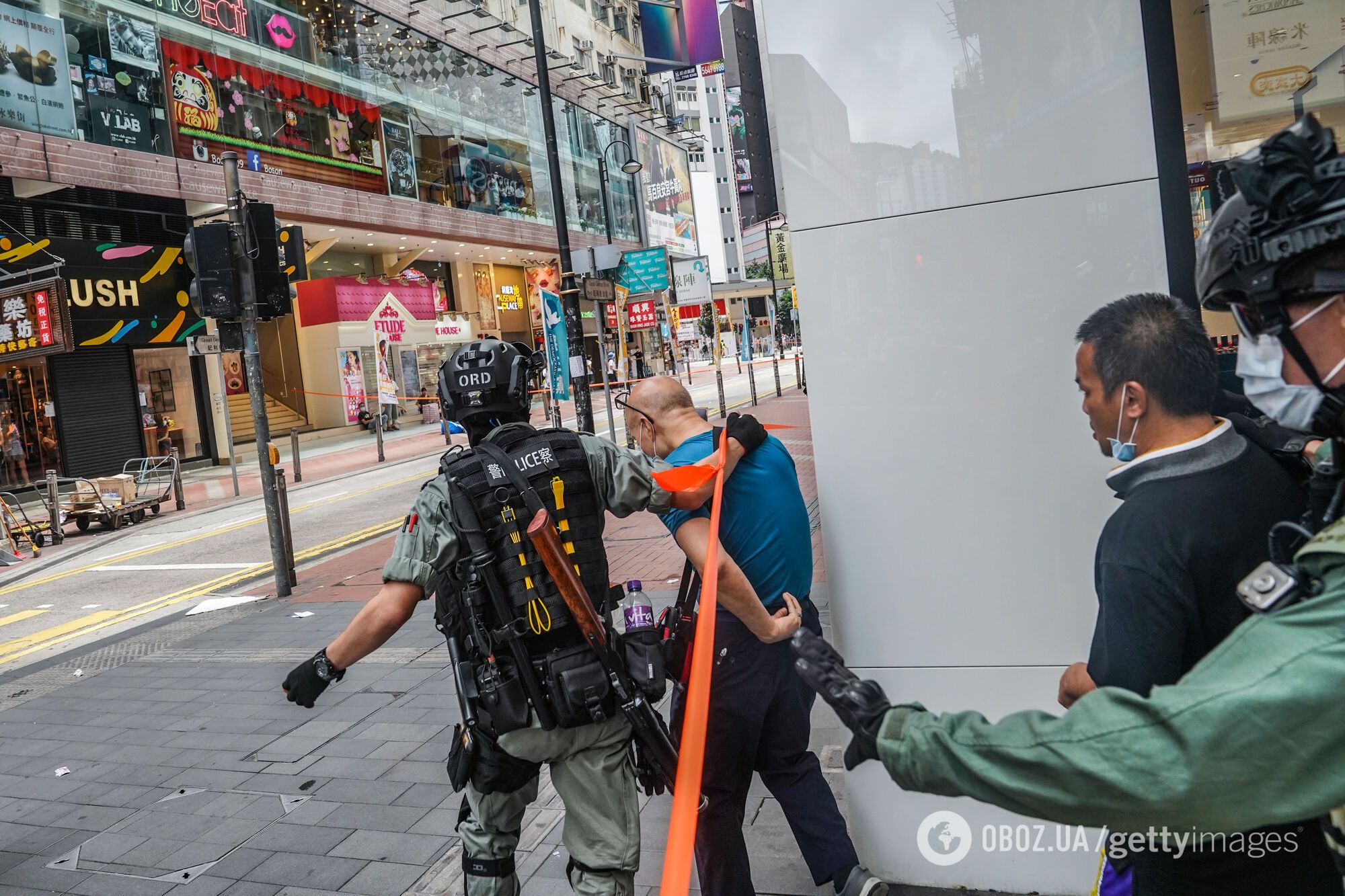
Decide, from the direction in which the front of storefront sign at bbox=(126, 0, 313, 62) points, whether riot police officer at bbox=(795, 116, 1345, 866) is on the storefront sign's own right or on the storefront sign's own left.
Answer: on the storefront sign's own right

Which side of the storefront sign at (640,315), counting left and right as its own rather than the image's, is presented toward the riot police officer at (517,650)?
front

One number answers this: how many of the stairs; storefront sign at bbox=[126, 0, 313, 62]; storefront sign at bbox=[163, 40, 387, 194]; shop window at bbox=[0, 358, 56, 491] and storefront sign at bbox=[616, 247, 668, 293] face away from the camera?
0

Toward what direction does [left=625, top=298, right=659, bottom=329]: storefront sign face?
toward the camera

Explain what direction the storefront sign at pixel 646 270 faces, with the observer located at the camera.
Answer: facing the viewer

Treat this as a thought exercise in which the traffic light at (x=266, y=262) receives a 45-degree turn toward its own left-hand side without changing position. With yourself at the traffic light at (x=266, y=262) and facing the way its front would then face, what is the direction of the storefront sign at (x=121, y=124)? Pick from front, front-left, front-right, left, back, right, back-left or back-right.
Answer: front

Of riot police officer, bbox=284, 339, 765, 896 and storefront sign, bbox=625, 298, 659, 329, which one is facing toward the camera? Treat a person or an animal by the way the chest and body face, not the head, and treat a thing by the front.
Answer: the storefront sign

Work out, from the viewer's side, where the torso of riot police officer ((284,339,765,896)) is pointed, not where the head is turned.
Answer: away from the camera

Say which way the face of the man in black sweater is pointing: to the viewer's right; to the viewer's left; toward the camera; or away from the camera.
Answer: to the viewer's left

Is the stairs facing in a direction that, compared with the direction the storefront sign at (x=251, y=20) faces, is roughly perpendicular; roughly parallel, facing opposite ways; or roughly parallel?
roughly parallel

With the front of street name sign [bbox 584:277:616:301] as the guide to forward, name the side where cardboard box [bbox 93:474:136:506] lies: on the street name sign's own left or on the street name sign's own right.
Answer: on the street name sign's own right

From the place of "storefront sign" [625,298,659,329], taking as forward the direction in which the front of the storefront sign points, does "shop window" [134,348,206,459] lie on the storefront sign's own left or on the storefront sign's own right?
on the storefront sign's own right

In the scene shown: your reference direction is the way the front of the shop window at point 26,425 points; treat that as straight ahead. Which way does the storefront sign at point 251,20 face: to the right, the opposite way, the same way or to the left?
the same way

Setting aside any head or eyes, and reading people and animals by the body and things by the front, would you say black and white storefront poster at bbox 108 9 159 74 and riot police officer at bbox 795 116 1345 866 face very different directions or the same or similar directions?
very different directions

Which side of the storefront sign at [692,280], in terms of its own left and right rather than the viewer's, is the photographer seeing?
front

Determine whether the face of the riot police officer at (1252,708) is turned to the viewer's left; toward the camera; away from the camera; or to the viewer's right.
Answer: to the viewer's left
